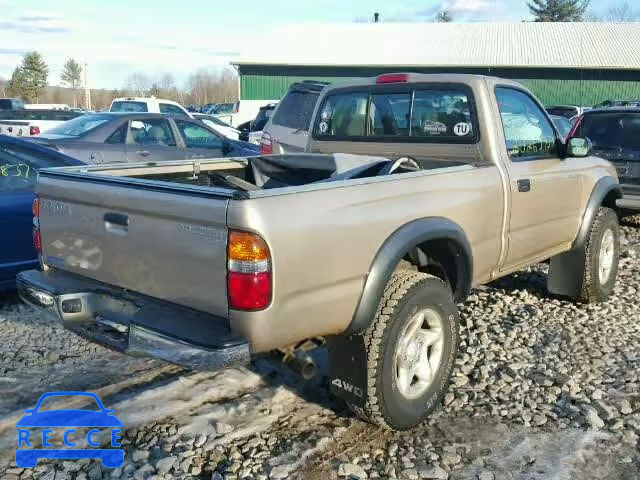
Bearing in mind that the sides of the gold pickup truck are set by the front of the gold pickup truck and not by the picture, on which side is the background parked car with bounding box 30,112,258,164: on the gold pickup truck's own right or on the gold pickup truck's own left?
on the gold pickup truck's own left

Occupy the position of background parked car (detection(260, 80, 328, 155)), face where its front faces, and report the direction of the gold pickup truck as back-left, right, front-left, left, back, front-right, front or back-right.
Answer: back-right

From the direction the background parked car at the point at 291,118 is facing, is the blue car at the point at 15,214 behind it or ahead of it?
behind

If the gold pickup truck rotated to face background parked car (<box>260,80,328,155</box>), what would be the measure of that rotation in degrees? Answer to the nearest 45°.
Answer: approximately 45° to its left

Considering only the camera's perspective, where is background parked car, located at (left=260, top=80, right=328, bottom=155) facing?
facing away from the viewer and to the right of the viewer

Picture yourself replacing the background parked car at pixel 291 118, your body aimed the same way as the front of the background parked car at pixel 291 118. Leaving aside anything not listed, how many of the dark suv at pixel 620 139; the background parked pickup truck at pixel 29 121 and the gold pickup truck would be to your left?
1

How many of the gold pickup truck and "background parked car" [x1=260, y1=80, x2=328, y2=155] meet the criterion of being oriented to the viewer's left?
0

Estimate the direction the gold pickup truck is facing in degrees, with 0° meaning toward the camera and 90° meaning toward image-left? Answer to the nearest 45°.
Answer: approximately 225°

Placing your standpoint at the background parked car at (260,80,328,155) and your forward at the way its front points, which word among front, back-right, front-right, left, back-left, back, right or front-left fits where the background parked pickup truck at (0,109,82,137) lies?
left

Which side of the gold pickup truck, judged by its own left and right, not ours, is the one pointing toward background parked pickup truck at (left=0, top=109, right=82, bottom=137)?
left

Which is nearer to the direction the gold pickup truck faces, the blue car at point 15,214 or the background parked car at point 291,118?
the background parked car
